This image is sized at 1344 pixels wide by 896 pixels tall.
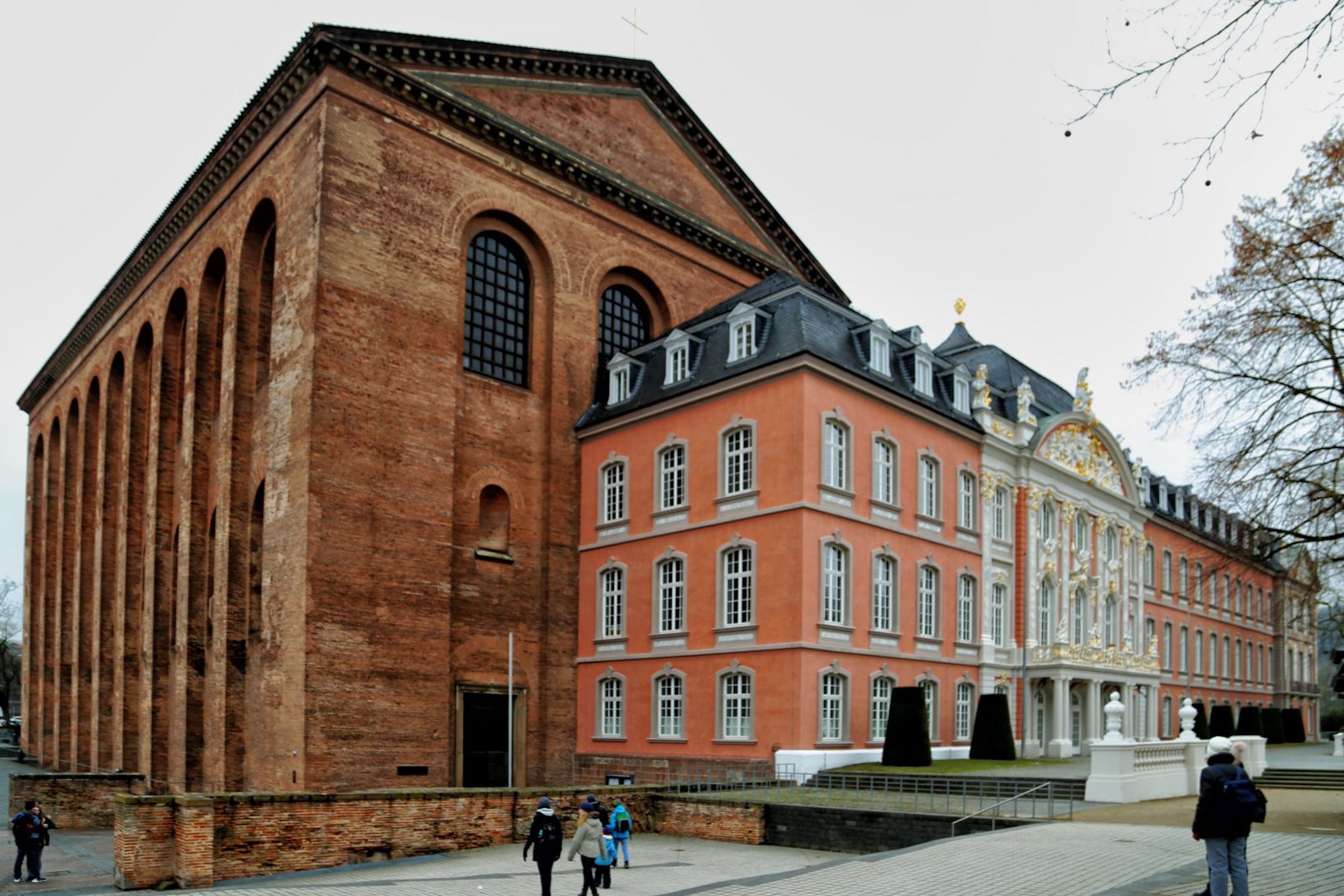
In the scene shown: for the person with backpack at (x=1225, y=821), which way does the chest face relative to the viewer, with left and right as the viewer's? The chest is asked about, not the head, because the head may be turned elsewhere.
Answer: facing away from the viewer and to the left of the viewer

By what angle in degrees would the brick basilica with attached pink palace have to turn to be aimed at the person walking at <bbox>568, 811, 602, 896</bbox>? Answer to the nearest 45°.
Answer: approximately 45° to its right

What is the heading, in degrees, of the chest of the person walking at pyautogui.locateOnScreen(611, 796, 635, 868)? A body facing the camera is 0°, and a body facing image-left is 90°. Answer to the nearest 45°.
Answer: approximately 180°

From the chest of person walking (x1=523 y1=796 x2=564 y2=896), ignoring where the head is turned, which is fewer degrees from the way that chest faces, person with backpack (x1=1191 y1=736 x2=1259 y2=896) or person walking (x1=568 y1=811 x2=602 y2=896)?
the person walking

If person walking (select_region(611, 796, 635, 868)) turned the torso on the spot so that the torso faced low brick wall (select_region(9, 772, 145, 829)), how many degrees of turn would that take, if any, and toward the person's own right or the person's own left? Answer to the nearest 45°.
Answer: approximately 45° to the person's own left

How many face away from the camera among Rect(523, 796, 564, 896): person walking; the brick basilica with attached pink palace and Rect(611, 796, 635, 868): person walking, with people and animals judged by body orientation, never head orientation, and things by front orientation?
2

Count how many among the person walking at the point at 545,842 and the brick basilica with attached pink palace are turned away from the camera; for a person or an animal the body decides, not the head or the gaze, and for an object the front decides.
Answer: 1

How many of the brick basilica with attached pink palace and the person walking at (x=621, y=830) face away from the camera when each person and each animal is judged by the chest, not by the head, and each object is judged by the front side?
1

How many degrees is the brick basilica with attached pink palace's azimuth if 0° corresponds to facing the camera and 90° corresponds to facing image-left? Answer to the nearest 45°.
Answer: approximately 315°

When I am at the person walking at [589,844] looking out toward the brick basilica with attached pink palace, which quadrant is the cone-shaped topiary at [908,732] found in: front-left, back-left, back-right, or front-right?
front-right

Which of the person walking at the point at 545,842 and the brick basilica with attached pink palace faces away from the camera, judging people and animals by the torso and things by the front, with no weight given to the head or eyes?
the person walking

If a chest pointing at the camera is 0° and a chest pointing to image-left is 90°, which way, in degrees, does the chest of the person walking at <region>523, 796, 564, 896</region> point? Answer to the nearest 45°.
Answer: approximately 180°

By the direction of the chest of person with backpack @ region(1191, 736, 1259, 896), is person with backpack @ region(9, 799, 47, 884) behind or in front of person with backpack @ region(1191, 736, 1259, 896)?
in front
